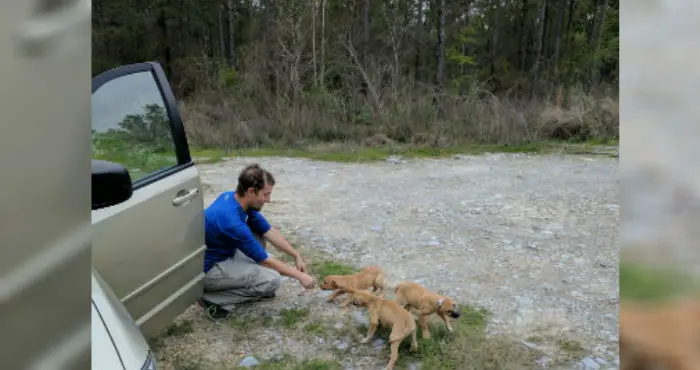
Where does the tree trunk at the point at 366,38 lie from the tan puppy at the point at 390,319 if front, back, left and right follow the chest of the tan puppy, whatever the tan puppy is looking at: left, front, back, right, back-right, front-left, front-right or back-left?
front-right

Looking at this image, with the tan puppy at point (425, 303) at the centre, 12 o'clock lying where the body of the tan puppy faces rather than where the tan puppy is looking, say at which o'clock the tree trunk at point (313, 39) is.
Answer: The tree trunk is roughly at 7 o'clock from the tan puppy.

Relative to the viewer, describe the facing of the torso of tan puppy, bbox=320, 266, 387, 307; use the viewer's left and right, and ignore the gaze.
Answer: facing to the left of the viewer

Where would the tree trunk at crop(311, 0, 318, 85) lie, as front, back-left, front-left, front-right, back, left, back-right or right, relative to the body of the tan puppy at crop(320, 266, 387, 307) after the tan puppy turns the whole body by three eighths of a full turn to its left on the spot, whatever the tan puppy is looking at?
back-left

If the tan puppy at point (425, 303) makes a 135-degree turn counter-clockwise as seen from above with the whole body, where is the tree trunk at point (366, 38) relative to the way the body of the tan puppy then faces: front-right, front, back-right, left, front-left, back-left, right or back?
front

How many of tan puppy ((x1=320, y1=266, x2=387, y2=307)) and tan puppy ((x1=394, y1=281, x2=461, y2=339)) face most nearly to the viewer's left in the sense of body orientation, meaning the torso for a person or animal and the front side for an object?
1

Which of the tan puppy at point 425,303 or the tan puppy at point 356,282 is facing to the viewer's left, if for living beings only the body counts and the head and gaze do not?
the tan puppy at point 356,282
